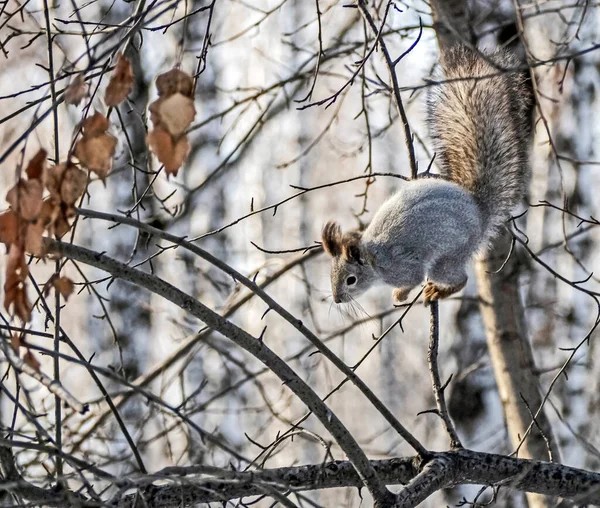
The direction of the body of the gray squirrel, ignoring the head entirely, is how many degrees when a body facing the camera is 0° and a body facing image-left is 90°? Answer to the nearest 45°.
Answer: approximately 90°
